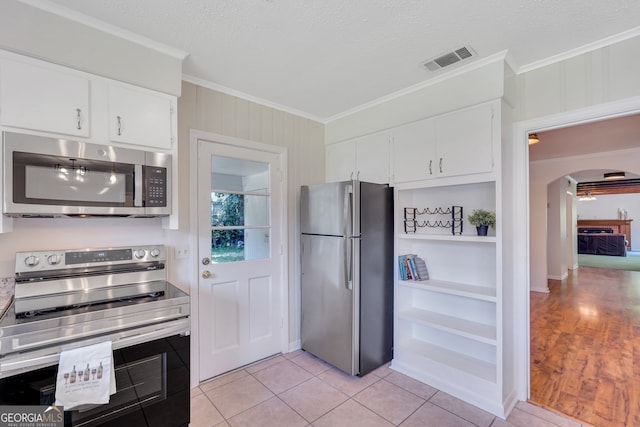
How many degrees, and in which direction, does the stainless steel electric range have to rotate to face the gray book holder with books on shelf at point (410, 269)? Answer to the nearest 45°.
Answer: approximately 90° to its left

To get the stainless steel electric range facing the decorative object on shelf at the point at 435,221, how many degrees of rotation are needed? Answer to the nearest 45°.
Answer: approximately 90° to its left

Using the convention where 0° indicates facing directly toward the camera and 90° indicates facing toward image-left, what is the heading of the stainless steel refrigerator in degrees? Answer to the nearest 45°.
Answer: approximately 45°

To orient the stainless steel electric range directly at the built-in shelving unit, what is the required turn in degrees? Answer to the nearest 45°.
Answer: approximately 90° to its left

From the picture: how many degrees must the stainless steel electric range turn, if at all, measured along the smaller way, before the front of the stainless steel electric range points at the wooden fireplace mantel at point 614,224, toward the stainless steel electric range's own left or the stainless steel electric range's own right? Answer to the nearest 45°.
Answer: approximately 90° to the stainless steel electric range's own left
